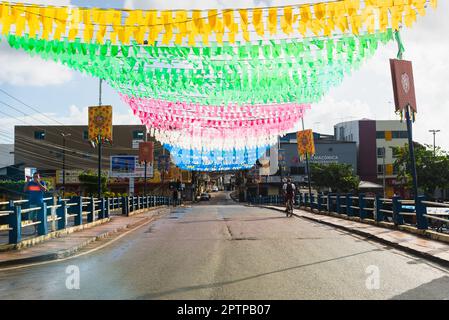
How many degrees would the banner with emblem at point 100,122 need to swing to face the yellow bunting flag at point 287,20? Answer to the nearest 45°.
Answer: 0° — it already faces it

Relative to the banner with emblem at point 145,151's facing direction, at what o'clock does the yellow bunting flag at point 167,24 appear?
The yellow bunting flag is roughly at 12 o'clock from the banner with emblem.

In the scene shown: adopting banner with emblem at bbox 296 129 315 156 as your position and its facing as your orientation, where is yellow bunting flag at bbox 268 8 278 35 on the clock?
The yellow bunting flag is roughly at 12 o'clock from the banner with emblem.

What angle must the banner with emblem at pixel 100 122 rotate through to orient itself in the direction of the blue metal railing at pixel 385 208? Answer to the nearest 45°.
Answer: approximately 45° to its left

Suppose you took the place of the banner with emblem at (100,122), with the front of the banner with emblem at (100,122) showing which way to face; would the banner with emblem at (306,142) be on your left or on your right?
on your left

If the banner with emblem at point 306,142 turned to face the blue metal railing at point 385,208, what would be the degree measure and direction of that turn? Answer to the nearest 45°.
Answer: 0° — it already faces it

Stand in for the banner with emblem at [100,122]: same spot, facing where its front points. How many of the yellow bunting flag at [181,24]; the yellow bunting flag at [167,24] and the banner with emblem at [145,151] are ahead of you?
2
